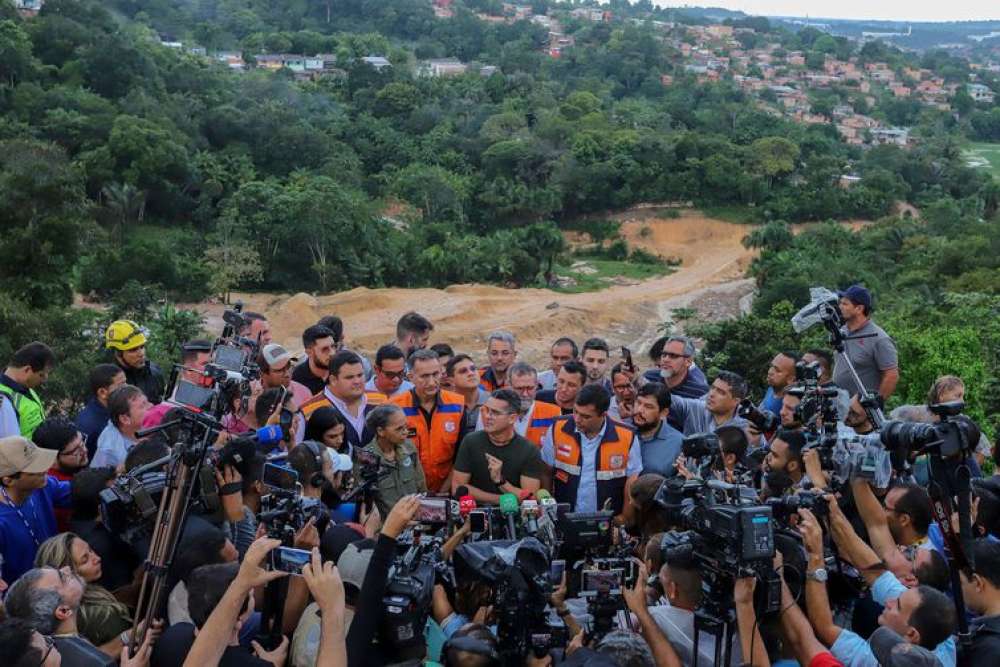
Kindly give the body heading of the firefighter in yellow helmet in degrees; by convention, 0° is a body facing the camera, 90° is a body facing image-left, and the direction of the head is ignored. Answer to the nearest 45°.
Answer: approximately 315°

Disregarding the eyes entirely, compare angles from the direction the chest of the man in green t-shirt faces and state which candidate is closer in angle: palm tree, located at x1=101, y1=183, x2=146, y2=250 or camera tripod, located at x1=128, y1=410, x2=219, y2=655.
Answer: the camera tripod

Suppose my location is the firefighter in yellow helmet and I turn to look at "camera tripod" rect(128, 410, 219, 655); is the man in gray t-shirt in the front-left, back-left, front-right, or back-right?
front-left

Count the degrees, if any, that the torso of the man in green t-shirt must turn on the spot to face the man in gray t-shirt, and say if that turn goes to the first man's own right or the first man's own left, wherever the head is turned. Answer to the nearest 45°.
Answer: approximately 135° to the first man's own left

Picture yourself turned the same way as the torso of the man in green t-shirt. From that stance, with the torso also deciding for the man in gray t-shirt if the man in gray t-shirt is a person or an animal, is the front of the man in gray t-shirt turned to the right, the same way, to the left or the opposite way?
to the right

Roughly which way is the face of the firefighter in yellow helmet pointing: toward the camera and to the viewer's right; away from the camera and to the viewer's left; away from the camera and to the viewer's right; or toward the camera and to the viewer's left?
toward the camera and to the viewer's right

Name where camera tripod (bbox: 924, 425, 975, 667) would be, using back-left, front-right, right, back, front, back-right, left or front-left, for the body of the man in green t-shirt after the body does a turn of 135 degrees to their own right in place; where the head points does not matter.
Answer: back

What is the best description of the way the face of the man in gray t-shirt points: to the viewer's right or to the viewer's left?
to the viewer's left

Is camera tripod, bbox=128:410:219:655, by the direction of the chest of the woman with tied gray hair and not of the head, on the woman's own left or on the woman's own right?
on the woman's own right

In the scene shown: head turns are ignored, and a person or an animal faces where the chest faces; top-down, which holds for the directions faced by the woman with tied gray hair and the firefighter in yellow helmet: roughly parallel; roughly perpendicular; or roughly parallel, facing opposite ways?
roughly parallel

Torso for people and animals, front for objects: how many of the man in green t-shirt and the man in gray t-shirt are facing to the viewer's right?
0

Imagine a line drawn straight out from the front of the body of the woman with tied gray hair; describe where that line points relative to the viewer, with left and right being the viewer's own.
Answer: facing the viewer and to the right of the viewer

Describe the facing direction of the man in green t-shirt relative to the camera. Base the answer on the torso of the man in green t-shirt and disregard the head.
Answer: toward the camera

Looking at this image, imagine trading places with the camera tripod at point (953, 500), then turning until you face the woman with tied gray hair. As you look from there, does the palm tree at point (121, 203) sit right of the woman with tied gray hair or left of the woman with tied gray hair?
right

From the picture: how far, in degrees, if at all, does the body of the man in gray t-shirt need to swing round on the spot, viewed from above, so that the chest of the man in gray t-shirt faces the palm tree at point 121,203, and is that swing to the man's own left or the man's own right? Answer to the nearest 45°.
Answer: approximately 90° to the man's own right

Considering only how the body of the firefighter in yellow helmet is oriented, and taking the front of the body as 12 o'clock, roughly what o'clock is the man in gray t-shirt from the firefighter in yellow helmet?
The man in gray t-shirt is roughly at 11 o'clock from the firefighter in yellow helmet.

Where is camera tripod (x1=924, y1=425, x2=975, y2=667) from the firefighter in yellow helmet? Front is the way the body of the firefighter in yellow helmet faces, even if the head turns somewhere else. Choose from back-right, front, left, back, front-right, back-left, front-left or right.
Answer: front
